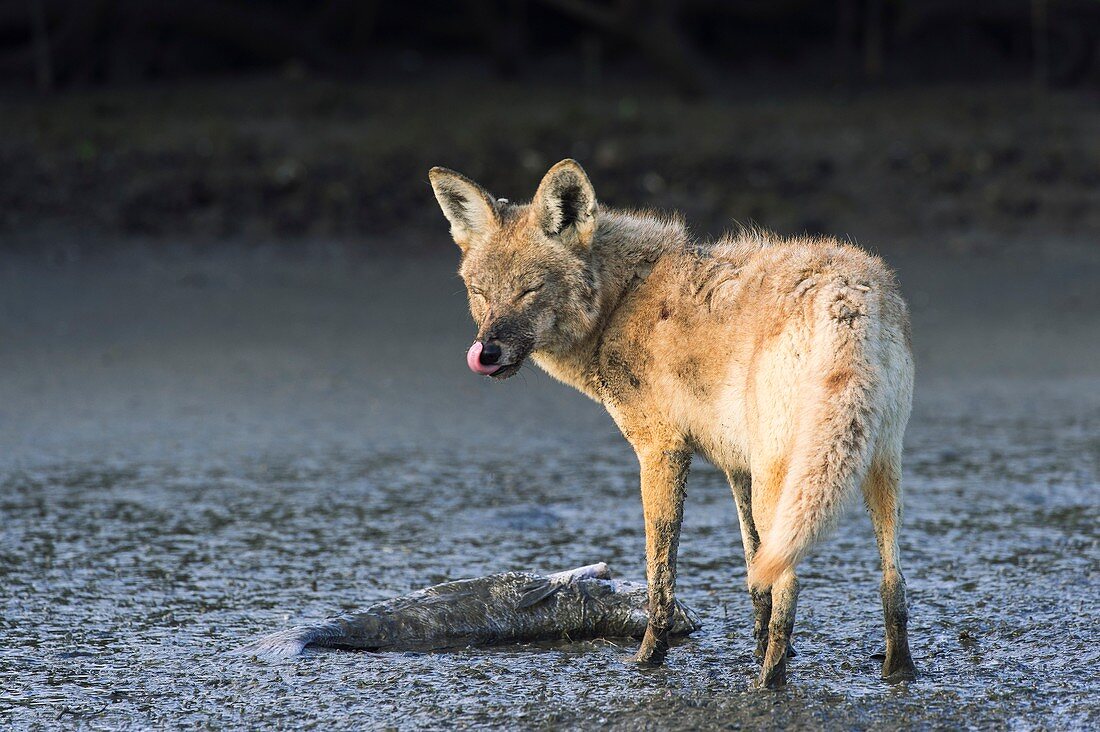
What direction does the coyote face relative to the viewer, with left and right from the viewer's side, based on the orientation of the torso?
facing away from the viewer and to the left of the viewer
